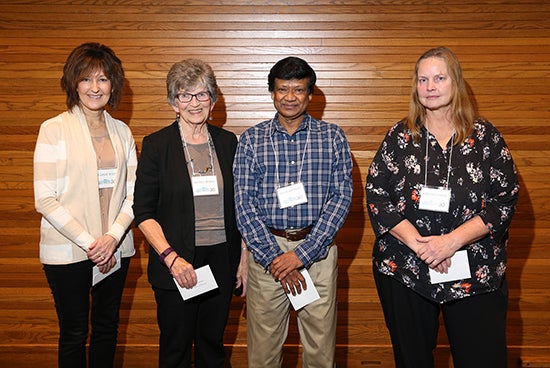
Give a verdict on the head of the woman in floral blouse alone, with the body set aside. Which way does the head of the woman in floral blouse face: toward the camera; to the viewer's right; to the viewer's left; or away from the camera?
toward the camera

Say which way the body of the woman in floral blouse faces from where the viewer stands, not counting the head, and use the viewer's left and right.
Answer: facing the viewer

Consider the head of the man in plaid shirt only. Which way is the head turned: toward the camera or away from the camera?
toward the camera

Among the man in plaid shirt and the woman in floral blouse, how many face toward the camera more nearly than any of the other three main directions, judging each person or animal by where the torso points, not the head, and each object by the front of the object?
2

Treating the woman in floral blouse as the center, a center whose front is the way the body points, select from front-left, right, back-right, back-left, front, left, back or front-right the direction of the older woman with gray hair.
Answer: right

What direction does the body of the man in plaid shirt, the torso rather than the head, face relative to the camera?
toward the camera

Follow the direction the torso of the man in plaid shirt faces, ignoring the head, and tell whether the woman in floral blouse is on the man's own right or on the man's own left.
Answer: on the man's own left

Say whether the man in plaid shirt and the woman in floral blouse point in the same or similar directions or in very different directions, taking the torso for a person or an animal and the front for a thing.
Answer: same or similar directions

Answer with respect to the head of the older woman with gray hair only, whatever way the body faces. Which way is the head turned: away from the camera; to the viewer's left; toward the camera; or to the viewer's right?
toward the camera

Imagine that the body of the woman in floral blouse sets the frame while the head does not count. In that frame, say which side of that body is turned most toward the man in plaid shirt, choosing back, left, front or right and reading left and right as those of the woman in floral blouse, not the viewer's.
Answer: right
